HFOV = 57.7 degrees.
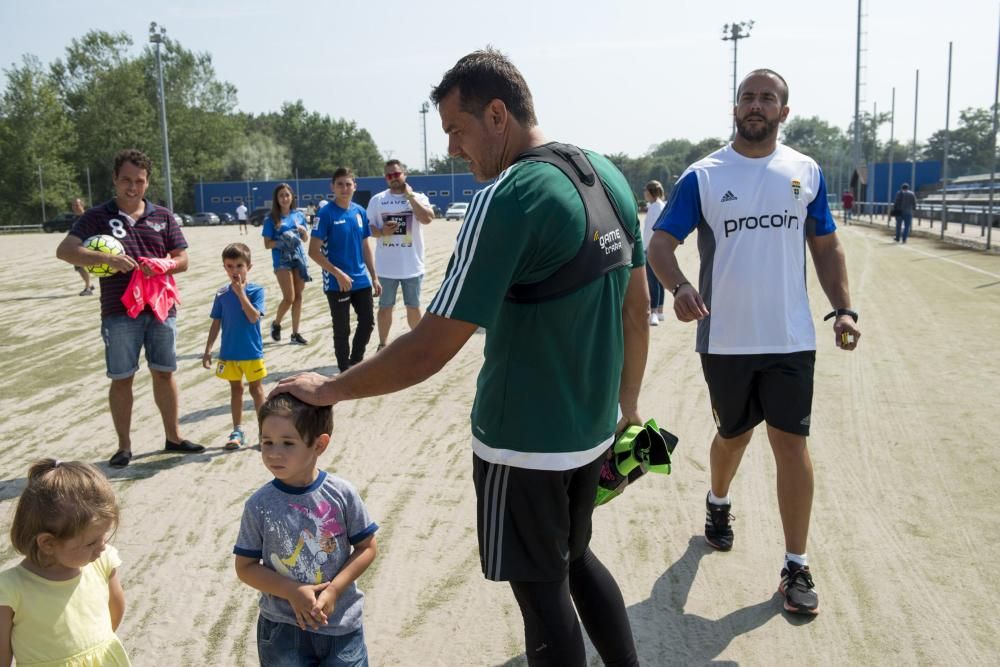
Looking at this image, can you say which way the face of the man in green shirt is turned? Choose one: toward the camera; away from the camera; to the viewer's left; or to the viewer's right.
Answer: to the viewer's left

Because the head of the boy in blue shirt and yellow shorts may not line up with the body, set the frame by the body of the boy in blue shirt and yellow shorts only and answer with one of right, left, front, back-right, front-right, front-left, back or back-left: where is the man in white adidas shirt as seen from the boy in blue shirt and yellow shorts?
front-left

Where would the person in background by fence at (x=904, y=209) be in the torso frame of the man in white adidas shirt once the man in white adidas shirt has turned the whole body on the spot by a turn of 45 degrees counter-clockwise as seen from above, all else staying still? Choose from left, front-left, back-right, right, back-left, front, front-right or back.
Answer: back-left

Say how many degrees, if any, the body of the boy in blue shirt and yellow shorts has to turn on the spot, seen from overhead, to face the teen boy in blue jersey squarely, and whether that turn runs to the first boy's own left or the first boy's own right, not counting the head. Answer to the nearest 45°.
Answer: approximately 135° to the first boy's own left

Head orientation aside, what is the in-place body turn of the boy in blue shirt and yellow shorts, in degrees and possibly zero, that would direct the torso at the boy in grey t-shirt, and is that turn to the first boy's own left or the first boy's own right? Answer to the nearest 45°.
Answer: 0° — they already face them

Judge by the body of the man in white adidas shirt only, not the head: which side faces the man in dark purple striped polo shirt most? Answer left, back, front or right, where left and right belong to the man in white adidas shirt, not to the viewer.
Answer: right

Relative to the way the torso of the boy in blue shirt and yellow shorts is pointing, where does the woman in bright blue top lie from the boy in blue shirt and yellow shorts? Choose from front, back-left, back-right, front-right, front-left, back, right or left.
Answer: back

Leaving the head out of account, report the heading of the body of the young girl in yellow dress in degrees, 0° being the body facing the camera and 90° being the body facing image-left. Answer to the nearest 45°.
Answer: approximately 315°
